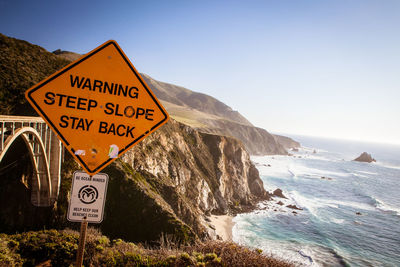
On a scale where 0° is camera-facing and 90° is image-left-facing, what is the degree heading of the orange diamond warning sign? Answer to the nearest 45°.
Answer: approximately 0°

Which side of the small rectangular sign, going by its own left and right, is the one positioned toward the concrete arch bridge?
back

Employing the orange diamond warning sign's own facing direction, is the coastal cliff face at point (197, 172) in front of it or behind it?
behind

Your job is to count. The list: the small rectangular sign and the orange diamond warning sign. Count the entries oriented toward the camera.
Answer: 2

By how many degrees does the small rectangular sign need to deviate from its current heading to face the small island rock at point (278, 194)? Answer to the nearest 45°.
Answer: approximately 135° to its left

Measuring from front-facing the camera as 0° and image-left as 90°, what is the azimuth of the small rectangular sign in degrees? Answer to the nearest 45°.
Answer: approximately 0°
